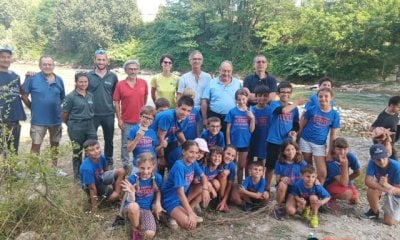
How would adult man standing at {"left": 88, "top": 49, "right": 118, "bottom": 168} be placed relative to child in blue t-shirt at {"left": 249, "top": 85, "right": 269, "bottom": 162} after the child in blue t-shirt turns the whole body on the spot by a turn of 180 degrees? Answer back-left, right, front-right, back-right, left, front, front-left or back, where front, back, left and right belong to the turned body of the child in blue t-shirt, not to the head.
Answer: left

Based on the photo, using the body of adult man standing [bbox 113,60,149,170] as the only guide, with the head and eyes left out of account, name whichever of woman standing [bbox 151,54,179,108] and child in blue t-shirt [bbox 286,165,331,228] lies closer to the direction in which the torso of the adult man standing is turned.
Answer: the child in blue t-shirt

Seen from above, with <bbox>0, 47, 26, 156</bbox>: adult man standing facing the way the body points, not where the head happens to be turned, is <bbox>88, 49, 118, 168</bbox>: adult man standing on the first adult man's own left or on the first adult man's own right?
on the first adult man's own left

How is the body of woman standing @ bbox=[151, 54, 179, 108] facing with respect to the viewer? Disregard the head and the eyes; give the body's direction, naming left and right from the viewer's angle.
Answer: facing the viewer

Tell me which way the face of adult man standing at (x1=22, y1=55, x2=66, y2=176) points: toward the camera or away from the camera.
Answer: toward the camera

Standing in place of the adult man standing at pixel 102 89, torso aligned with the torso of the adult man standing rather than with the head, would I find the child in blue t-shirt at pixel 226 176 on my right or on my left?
on my left

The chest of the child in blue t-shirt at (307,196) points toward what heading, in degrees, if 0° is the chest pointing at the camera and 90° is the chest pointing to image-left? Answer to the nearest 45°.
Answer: approximately 0°

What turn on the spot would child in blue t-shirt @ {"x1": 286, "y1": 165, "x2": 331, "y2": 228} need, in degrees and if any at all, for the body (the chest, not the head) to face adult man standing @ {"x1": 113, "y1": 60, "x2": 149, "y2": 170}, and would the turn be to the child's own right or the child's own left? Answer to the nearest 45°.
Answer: approximately 90° to the child's own right

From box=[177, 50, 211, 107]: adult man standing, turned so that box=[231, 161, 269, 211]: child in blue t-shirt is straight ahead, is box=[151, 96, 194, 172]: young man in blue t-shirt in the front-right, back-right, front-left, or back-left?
front-right

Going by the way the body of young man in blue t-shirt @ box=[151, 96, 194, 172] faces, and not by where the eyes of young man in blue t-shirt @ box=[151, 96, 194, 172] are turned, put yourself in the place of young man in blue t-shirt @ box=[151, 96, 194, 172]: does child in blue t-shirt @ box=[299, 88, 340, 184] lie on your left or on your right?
on your left

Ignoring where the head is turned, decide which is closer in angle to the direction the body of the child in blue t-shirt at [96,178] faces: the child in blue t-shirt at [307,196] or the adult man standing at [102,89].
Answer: the child in blue t-shirt

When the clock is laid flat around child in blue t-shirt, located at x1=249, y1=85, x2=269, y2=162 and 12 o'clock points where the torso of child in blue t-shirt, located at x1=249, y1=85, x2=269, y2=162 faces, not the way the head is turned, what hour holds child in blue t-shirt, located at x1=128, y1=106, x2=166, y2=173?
child in blue t-shirt, located at x1=128, y1=106, x2=166, y2=173 is roughly at 2 o'clock from child in blue t-shirt, located at x1=249, y1=85, x2=269, y2=162.

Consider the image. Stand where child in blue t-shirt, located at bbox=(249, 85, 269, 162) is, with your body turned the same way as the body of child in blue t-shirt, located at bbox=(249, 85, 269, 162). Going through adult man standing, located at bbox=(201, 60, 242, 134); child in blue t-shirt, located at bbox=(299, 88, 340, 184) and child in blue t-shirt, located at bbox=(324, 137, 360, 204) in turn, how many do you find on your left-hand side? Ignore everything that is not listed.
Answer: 2

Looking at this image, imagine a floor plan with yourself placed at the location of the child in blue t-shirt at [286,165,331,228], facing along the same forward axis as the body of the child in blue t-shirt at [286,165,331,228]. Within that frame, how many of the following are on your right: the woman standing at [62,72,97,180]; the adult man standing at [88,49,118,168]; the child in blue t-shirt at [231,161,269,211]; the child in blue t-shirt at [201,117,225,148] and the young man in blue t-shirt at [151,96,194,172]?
5

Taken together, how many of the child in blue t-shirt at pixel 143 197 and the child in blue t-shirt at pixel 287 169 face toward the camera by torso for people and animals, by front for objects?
2

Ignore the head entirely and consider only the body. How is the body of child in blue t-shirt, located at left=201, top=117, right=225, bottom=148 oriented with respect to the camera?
toward the camera

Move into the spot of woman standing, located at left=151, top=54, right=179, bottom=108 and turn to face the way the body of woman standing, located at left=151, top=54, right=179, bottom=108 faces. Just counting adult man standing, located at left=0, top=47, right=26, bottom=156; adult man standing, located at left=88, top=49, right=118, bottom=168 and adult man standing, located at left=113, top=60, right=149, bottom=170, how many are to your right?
3
